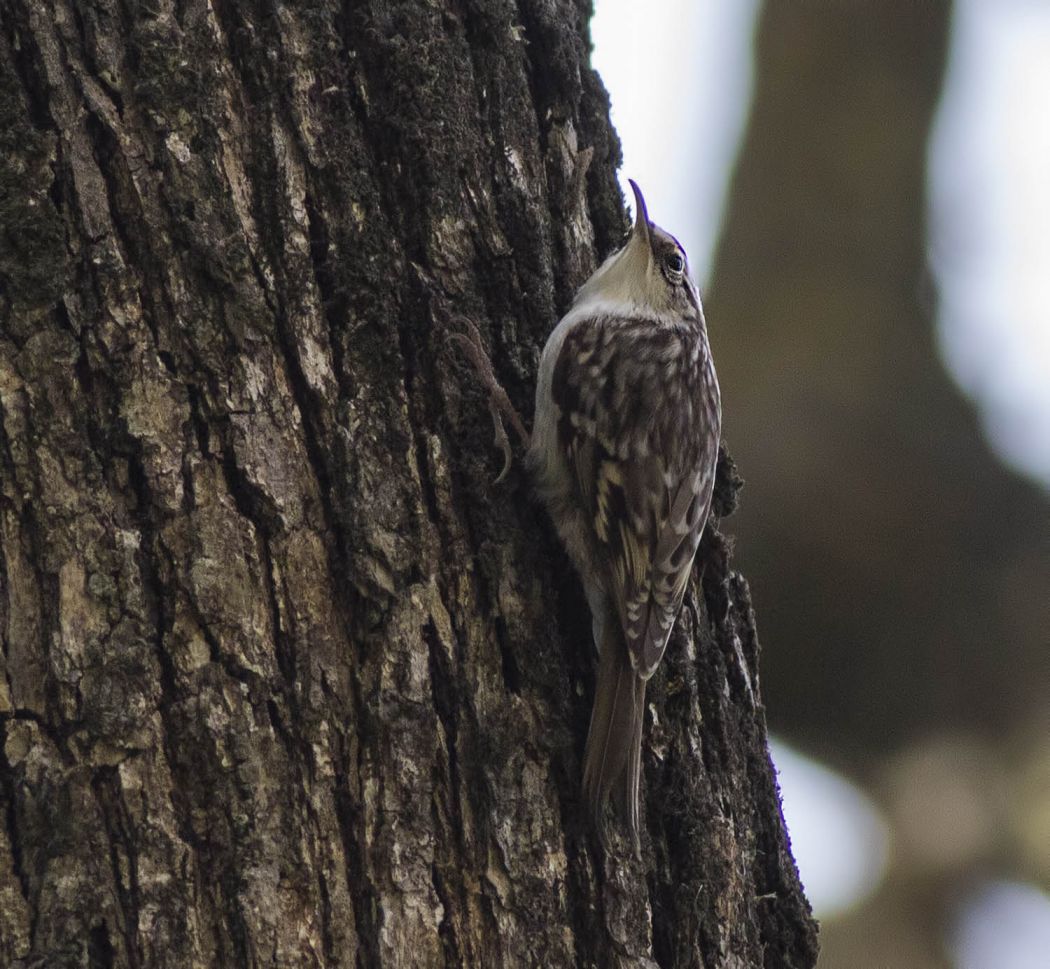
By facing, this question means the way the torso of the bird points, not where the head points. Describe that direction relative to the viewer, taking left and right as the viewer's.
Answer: facing away from the viewer and to the left of the viewer
